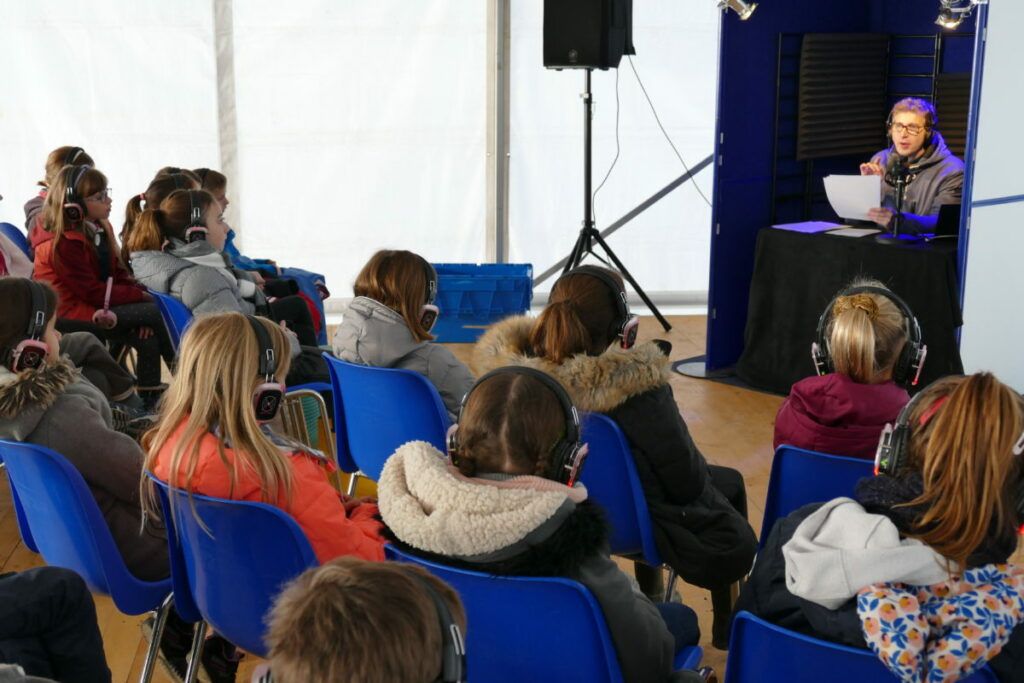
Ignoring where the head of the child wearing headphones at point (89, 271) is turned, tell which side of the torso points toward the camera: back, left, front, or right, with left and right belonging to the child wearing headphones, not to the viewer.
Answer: right

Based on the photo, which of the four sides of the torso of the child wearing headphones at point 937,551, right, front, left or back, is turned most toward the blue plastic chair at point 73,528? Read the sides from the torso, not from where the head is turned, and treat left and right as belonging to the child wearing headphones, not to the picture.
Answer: left

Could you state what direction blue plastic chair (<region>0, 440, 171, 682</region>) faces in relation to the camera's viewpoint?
facing away from the viewer and to the right of the viewer

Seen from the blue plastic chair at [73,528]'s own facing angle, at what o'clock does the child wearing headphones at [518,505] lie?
The child wearing headphones is roughly at 3 o'clock from the blue plastic chair.

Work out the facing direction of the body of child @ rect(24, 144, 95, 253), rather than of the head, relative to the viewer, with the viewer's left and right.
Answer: facing to the right of the viewer

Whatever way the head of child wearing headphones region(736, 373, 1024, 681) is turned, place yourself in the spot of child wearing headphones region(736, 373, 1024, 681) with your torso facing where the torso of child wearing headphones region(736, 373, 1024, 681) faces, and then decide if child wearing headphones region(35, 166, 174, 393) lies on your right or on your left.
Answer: on your left

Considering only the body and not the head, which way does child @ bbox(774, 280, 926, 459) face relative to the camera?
away from the camera

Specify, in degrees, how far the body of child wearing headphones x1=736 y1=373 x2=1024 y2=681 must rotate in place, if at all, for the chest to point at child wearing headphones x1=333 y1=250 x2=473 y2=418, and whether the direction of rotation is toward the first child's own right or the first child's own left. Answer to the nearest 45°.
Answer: approximately 45° to the first child's own left

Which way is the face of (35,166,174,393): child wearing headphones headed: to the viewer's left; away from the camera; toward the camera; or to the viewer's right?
to the viewer's right

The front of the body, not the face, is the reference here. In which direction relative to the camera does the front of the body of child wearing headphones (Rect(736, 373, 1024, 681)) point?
away from the camera

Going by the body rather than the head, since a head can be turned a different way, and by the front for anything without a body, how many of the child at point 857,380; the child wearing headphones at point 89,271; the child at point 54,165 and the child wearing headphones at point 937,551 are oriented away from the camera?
2

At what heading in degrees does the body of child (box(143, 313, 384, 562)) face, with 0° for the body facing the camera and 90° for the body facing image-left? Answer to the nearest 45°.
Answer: approximately 225°

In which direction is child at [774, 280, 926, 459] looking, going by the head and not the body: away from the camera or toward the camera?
away from the camera

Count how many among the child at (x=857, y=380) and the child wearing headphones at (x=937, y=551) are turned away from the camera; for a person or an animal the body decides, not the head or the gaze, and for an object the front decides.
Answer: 2

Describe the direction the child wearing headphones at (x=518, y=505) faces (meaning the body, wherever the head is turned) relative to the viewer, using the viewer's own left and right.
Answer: facing away from the viewer and to the right of the viewer

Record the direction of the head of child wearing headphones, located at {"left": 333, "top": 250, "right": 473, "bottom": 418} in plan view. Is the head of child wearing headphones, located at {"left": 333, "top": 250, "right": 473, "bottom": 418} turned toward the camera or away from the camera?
away from the camera

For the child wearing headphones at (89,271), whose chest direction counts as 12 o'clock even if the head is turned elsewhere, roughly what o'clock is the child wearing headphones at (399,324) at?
the child wearing headphones at (399,324) is roughly at 2 o'clock from the child wearing headphones at (89,271).

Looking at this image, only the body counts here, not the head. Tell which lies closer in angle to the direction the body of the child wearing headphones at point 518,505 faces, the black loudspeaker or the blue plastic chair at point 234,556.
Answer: the black loudspeaker

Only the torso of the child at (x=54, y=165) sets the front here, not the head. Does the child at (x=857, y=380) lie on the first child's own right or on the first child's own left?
on the first child's own right
